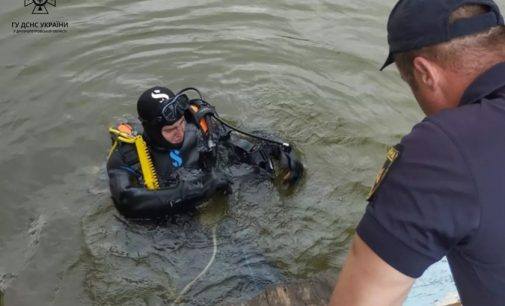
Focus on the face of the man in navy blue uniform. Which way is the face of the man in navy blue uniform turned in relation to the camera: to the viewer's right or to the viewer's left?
to the viewer's left

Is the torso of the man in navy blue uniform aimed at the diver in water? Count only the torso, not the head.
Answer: yes

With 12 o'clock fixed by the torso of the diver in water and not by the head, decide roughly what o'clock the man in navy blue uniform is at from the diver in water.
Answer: The man in navy blue uniform is roughly at 1 o'clock from the diver in water.

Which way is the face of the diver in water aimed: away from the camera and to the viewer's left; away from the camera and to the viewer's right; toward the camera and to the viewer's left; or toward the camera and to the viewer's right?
toward the camera and to the viewer's right

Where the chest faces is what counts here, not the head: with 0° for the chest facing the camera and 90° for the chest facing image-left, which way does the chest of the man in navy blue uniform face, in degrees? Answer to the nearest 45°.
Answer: approximately 135°

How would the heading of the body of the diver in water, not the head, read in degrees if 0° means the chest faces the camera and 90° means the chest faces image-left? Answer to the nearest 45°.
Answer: approximately 315°
